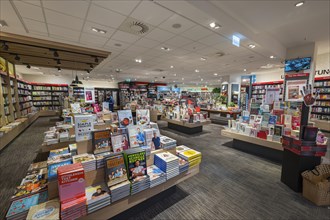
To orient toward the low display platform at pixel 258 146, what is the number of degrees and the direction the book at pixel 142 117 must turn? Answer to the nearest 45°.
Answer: approximately 90° to its left

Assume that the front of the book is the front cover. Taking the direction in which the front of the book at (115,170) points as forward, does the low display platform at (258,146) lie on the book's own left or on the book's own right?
on the book's own left

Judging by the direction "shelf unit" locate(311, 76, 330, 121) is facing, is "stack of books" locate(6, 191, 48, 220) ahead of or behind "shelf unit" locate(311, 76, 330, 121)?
ahead

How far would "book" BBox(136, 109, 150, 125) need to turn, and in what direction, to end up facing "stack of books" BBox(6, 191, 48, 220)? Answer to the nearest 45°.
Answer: approximately 45° to its right

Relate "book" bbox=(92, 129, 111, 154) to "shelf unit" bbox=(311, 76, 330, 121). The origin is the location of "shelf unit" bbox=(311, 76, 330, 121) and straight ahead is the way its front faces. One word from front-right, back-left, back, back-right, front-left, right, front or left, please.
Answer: front-left

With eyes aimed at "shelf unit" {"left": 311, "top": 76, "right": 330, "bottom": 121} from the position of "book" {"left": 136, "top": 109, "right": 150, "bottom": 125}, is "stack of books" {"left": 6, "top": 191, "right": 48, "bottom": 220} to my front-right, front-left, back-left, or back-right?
back-right

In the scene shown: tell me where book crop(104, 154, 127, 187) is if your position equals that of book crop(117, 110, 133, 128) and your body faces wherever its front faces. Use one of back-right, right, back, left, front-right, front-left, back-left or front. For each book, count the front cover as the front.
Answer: front-right

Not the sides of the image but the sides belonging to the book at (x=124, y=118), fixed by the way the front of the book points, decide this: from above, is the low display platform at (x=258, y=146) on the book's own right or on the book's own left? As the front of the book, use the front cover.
on the book's own left

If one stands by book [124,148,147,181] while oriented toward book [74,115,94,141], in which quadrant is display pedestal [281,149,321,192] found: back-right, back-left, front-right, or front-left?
back-right
